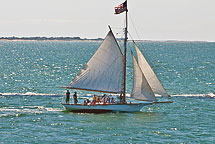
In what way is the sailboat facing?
to the viewer's right
